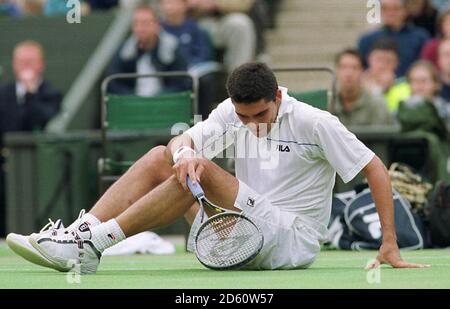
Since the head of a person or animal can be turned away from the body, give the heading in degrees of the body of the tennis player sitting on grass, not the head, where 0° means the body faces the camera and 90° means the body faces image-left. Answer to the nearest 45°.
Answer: approximately 45°

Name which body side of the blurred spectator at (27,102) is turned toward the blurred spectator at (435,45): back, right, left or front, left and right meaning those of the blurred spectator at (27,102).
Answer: left

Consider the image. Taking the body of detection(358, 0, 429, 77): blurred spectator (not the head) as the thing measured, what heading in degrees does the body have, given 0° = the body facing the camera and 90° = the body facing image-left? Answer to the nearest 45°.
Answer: approximately 0°

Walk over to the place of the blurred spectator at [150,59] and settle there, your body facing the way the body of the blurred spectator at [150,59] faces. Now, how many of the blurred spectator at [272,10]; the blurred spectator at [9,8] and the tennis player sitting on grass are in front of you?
1

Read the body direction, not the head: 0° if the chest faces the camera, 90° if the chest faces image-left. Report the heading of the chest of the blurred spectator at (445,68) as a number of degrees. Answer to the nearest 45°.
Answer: approximately 0°

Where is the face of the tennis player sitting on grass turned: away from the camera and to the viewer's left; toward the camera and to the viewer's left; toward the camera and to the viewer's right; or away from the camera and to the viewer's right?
toward the camera and to the viewer's left

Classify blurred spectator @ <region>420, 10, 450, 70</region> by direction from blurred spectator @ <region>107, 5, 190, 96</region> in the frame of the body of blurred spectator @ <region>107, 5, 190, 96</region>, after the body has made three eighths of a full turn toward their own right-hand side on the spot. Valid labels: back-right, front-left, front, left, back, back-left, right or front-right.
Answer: back-right
